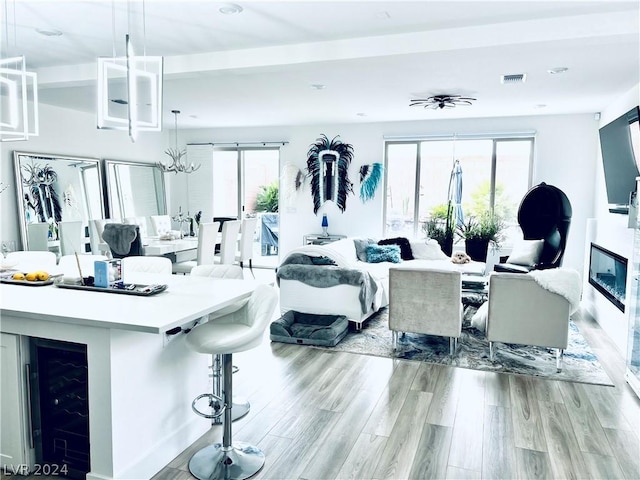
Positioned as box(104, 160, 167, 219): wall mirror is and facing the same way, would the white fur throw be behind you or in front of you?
in front

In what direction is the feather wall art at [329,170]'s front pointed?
toward the camera

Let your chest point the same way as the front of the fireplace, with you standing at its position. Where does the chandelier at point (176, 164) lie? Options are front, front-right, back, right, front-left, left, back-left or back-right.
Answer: front-right

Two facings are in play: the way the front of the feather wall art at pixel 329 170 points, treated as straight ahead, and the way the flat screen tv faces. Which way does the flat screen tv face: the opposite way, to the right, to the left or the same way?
to the right

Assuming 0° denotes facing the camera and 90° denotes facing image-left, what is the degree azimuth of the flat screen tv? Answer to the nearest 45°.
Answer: approximately 45°

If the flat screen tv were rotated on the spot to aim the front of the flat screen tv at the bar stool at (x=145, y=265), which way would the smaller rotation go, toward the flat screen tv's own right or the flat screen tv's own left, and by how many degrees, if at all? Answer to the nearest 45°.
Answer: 0° — it already faces it

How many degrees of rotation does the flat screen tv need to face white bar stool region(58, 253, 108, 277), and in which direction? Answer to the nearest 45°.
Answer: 0° — it already faces it

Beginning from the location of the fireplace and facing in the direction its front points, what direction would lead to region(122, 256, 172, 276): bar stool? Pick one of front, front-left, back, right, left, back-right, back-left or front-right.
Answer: front

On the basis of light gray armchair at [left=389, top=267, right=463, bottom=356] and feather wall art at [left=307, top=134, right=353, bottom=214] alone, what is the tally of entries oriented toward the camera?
1

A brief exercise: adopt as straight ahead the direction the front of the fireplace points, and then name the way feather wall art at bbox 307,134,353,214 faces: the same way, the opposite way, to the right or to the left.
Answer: to the left

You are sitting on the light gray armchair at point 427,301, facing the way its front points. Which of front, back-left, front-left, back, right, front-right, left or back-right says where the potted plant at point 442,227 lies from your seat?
front

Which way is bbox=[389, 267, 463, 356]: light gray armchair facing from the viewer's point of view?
away from the camera

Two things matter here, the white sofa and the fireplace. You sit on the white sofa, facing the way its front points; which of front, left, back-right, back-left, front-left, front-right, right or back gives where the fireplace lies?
front-left

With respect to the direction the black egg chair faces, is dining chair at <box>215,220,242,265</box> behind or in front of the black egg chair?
in front

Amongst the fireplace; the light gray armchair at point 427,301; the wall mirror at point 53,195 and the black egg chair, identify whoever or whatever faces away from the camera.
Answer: the light gray armchair

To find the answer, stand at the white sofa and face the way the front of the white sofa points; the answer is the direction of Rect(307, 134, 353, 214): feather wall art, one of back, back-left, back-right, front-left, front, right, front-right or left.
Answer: back-left

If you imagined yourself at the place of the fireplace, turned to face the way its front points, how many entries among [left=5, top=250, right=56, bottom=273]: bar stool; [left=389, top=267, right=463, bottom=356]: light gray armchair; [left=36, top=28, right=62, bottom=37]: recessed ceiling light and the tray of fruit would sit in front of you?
4

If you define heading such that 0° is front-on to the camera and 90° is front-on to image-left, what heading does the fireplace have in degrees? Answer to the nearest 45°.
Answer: approximately 45°
